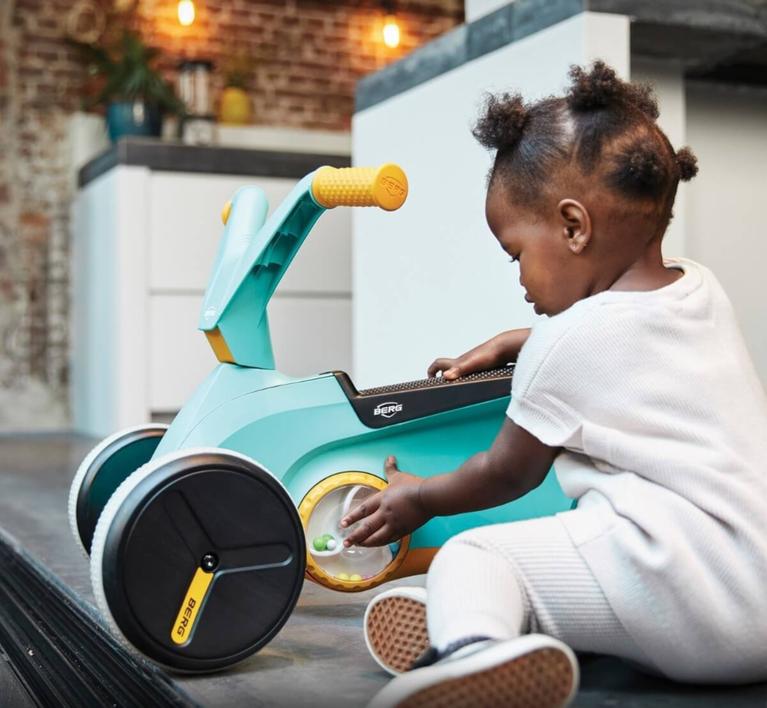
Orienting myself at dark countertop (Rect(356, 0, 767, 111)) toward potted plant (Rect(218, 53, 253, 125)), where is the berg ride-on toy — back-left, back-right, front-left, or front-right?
back-left

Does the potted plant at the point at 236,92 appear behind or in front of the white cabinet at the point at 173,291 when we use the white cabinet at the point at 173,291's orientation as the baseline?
behind

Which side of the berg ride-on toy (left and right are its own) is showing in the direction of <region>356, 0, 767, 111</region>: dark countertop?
back

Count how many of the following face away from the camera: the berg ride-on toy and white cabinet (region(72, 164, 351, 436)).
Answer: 0

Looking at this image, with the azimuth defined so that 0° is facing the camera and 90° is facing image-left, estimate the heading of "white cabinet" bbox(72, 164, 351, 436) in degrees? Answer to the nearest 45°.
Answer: approximately 0°

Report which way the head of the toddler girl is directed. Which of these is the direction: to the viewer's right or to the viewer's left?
to the viewer's left

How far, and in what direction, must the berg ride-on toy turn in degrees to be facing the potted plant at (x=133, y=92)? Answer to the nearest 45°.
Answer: approximately 135° to its right

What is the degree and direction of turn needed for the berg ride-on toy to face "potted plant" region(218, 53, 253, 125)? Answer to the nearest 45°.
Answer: approximately 135° to its right
